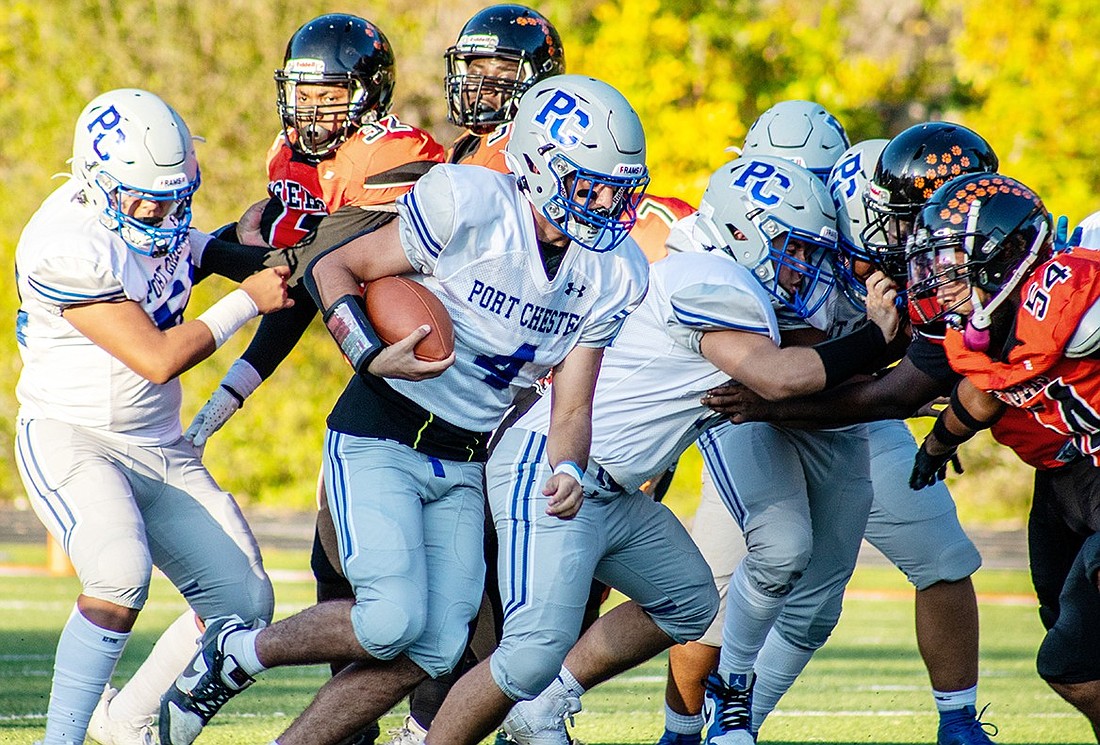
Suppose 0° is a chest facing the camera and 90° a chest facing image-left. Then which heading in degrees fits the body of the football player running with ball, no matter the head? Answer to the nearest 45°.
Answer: approximately 315°
